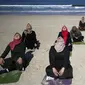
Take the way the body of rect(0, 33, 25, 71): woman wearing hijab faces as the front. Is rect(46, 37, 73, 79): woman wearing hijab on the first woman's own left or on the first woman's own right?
on the first woman's own left

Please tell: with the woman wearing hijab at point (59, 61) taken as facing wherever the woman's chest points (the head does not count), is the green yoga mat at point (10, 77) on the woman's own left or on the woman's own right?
on the woman's own right

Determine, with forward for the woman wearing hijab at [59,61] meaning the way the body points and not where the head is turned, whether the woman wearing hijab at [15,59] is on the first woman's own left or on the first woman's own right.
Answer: on the first woman's own right

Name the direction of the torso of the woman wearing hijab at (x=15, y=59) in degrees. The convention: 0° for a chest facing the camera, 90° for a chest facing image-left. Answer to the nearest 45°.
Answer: approximately 45°

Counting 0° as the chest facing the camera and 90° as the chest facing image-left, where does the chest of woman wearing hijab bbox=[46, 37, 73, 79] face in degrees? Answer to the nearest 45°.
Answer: approximately 0°
